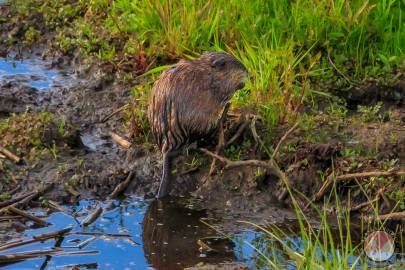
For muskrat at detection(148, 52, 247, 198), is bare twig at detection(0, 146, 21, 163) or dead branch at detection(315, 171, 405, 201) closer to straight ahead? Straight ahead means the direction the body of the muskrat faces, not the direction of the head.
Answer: the dead branch

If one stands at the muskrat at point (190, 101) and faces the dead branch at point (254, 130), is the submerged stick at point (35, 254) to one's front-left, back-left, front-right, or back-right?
back-right

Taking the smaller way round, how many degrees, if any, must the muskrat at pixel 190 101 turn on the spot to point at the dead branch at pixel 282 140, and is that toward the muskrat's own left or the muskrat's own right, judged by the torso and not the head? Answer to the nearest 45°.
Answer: approximately 45° to the muskrat's own right

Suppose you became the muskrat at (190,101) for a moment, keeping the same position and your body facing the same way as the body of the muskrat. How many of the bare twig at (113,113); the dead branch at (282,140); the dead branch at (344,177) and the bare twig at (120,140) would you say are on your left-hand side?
2

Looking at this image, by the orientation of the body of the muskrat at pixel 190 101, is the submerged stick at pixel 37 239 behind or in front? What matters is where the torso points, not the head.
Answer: behind

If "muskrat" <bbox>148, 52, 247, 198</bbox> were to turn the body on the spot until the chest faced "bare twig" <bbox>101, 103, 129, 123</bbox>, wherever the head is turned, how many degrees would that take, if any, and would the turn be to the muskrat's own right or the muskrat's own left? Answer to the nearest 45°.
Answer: approximately 90° to the muskrat's own left

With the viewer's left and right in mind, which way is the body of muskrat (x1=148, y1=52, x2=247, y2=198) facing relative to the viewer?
facing away from the viewer and to the right of the viewer

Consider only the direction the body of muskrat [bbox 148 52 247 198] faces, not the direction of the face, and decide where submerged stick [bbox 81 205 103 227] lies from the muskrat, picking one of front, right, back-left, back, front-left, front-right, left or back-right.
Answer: back
